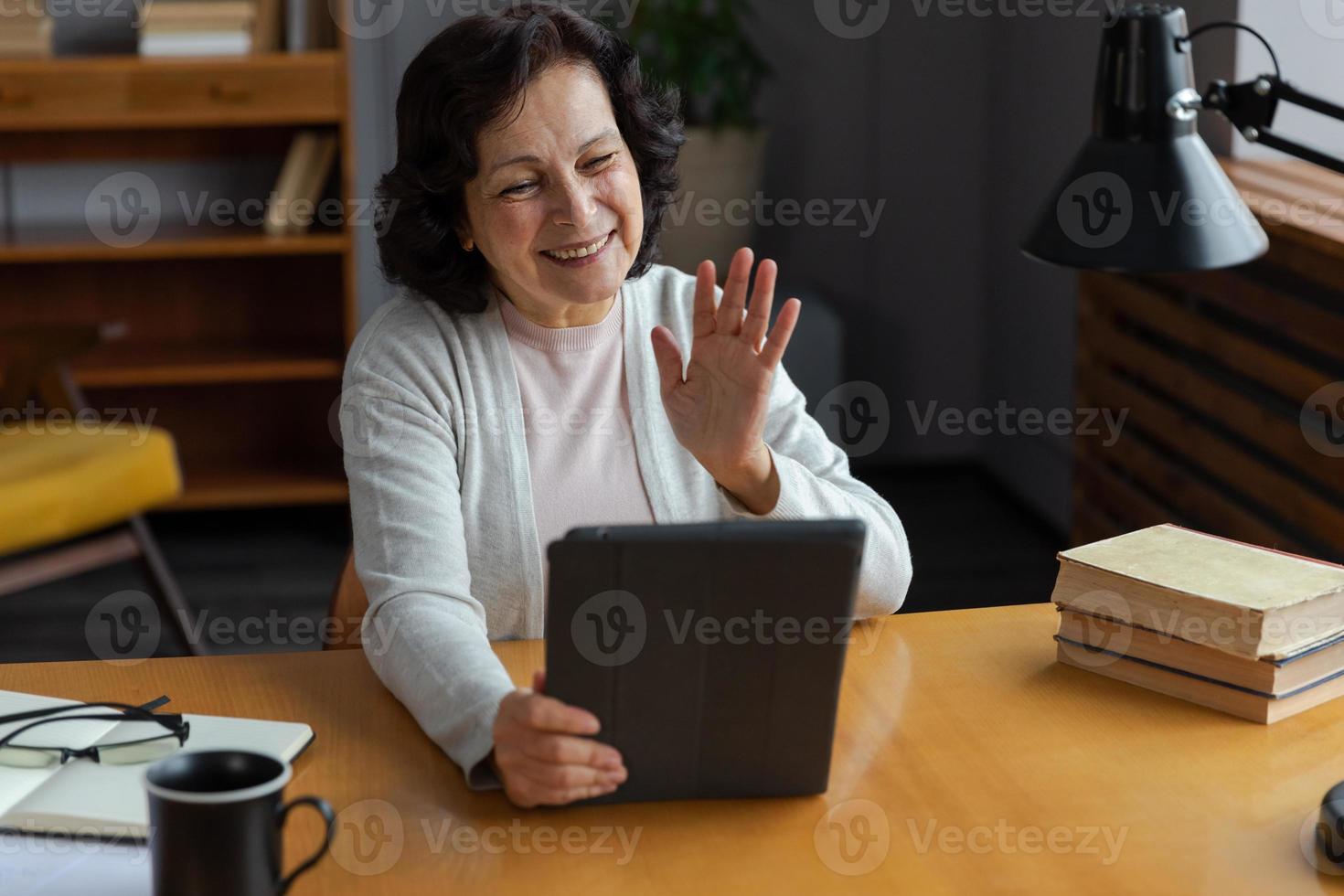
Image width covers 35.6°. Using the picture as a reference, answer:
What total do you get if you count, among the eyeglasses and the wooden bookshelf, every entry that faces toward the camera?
2

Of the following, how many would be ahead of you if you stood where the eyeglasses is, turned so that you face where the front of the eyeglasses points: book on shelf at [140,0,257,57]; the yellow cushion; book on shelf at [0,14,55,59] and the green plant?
0

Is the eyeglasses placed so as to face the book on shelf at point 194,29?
no

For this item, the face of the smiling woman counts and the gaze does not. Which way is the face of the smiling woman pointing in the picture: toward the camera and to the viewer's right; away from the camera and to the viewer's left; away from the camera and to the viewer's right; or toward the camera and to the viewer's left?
toward the camera and to the viewer's right

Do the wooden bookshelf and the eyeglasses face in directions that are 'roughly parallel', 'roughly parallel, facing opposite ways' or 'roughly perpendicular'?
roughly parallel

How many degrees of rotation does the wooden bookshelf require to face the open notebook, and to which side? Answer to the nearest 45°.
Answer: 0° — it already faces it

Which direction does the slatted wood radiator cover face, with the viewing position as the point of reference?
facing the viewer and to the left of the viewer

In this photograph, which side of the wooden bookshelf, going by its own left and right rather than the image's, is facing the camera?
front

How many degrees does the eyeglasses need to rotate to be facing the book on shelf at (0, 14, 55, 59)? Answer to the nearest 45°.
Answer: approximately 180°

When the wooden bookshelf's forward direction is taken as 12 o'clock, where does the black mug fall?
The black mug is roughly at 12 o'clock from the wooden bookshelf.

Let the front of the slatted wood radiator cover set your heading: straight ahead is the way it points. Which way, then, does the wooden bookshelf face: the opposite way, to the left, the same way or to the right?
to the left

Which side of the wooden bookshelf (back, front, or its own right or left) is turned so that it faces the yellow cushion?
front

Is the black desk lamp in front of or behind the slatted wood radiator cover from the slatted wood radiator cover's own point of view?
in front

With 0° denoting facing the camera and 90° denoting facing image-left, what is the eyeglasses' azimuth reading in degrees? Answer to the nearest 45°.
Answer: approximately 0°

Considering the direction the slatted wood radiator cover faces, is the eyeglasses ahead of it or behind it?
ahead
